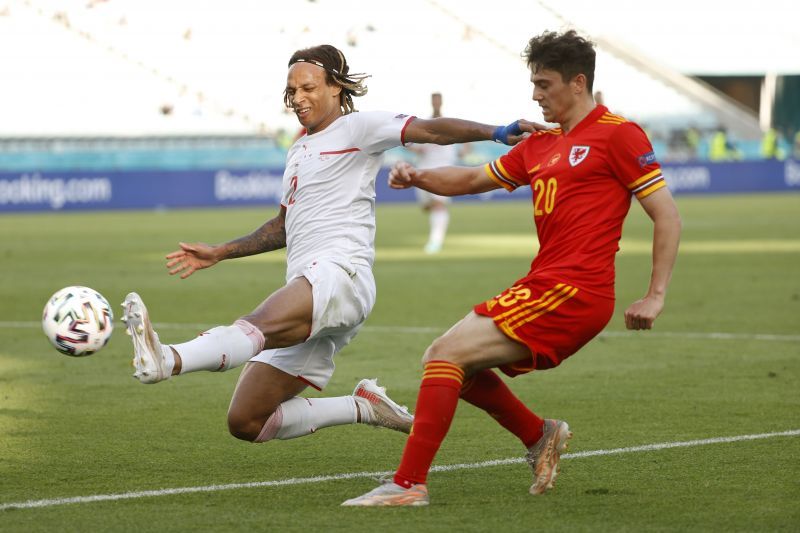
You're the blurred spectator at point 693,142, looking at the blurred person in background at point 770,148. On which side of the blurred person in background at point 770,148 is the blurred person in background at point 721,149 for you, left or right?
right

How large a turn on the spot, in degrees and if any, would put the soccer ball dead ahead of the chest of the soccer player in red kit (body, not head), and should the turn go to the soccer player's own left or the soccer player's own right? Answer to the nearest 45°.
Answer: approximately 45° to the soccer player's own right

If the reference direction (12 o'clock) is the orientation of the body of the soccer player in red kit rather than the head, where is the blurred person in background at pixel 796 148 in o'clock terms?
The blurred person in background is roughly at 5 o'clock from the soccer player in red kit.

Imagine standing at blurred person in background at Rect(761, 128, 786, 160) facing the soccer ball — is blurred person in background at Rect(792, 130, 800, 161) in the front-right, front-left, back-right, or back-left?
back-left

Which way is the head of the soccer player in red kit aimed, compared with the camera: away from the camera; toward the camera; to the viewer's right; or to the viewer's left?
to the viewer's left

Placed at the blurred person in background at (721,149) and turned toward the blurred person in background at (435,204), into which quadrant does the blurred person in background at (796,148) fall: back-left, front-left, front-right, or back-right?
back-left

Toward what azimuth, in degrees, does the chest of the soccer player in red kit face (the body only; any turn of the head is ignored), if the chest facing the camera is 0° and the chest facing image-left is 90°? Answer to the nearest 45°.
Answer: approximately 45°

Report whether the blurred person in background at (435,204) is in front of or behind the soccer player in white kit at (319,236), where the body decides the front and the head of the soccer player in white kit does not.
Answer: behind

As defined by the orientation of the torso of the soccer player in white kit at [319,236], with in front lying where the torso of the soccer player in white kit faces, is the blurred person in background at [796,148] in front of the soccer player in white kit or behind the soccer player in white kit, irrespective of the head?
behind

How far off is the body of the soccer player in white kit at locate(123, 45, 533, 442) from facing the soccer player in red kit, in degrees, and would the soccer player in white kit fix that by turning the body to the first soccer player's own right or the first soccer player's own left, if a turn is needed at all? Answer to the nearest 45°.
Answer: approximately 90° to the first soccer player's own left

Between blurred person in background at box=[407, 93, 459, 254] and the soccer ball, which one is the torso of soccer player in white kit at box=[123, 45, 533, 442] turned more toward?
the soccer ball
